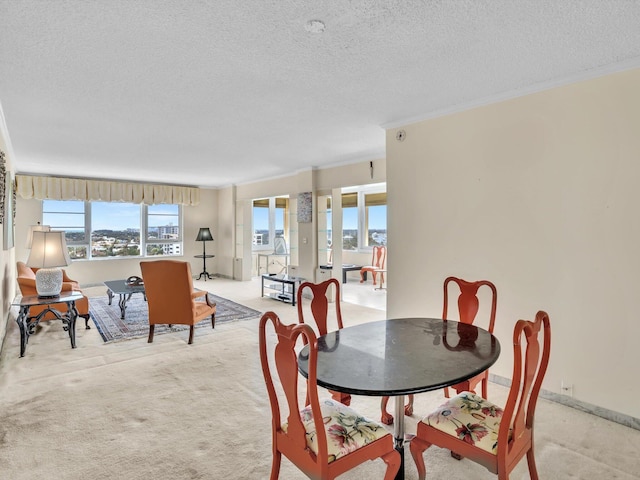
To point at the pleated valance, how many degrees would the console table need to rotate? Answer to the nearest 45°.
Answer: approximately 90° to its right

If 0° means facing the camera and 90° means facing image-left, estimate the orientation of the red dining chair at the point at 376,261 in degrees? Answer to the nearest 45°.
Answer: approximately 45°

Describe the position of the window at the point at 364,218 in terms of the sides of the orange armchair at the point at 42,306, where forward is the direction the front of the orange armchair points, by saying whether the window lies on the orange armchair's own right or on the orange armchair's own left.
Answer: on the orange armchair's own left

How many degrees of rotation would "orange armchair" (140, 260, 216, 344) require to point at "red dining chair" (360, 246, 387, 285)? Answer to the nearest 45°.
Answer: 0° — it already faces it

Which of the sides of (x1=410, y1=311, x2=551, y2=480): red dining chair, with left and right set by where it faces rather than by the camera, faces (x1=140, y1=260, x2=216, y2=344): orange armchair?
front

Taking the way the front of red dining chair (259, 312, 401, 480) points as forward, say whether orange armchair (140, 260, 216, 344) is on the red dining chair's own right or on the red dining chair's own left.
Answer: on the red dining chair's own left

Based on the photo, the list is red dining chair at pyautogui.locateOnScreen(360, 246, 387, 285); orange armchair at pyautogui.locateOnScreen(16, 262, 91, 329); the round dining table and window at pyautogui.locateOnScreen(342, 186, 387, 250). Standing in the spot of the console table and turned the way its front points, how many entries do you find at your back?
2

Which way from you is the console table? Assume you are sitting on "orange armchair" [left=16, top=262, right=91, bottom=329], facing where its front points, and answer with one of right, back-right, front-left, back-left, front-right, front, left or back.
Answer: front-left

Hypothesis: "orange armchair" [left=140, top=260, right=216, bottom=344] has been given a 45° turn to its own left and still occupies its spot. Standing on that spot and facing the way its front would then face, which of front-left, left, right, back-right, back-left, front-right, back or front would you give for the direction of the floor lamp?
front

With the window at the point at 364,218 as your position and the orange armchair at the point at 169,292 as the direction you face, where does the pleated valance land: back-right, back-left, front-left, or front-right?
front-right

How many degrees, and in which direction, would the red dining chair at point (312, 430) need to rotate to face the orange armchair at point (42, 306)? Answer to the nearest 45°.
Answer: approximately 90° to its left

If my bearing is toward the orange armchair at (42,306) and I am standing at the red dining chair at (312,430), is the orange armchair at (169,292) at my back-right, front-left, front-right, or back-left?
front-right

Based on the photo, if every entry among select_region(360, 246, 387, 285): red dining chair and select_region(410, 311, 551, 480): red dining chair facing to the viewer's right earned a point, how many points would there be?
0

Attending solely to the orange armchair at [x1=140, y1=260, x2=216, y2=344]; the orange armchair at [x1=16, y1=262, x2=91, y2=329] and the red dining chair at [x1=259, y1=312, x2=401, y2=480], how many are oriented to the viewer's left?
0

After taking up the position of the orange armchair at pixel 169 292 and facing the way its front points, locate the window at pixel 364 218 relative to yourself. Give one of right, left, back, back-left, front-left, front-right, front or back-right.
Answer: front

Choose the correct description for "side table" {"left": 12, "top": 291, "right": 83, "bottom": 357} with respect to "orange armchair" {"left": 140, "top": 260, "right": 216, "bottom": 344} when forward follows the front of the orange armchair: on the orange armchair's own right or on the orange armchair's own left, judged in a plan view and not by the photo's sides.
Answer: on the orange armchair's own left

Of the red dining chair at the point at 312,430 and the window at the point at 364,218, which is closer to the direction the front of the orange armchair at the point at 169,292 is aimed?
the window

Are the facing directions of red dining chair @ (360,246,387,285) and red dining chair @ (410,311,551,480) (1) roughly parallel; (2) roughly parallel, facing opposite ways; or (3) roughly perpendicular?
roughly perpendicular
